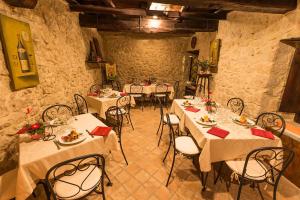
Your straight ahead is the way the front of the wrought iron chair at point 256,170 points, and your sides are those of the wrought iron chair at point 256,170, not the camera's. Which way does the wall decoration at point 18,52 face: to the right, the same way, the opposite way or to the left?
to the right

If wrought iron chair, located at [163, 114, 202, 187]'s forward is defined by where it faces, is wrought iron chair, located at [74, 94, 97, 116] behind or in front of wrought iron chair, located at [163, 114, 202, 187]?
behind

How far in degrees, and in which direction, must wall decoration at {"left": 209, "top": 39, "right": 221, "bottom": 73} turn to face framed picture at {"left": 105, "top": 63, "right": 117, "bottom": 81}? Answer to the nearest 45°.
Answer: approximately 45° to its right

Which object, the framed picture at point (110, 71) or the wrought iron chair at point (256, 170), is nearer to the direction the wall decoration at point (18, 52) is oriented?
the wrought iron chair

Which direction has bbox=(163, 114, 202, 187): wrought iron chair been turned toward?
to the viewer's right

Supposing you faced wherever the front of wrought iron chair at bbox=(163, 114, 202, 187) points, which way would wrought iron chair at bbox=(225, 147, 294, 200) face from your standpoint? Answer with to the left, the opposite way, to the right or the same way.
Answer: to the left

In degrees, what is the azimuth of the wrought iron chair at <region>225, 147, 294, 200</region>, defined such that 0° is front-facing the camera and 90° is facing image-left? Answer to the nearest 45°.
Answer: approximately 135°

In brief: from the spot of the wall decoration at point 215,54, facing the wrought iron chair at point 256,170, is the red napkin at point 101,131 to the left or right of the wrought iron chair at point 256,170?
right

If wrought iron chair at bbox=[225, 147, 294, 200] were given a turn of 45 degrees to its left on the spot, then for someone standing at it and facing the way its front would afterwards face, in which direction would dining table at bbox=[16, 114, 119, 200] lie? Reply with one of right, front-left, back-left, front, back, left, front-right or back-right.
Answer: front-left
